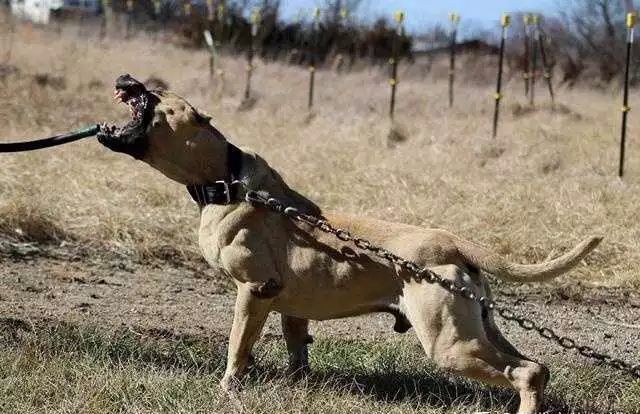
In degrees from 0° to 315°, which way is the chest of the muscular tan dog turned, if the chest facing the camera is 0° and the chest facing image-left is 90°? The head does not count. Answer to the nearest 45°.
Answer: approximately 90°

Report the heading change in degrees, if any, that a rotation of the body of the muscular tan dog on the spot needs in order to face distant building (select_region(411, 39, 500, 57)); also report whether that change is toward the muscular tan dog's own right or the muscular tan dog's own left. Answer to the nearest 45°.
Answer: approximately 90° to the muscular tan dog's own right
